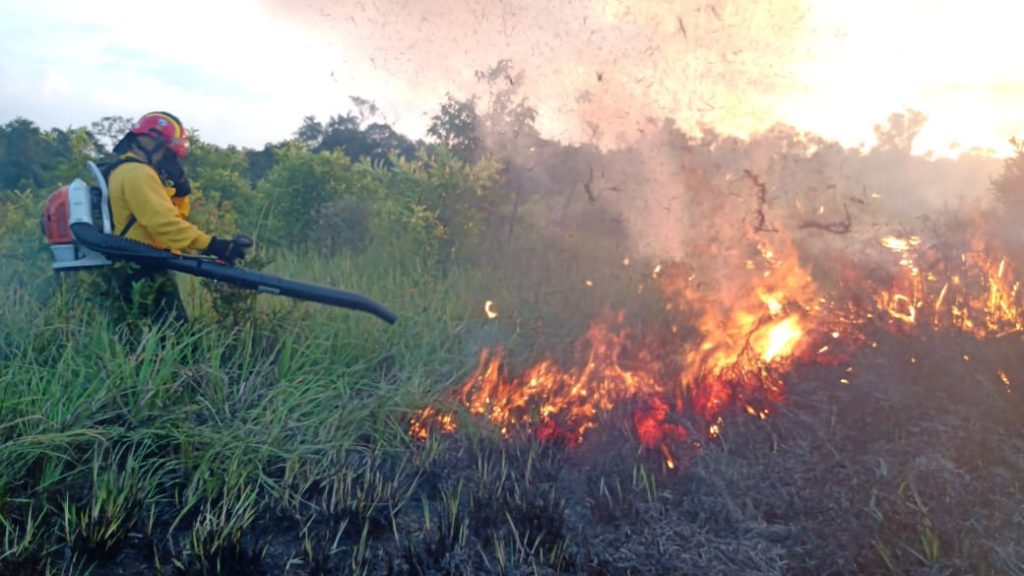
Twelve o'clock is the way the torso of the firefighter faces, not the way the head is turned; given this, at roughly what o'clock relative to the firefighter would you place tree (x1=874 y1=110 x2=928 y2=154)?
The tree is roughly at 11 o'clock from the firefighter.

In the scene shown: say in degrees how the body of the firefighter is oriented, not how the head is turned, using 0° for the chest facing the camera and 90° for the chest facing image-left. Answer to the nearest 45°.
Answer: approximately 270°

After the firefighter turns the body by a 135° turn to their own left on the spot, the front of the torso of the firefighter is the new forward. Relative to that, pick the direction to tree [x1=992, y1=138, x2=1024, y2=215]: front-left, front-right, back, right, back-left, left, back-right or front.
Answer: back-right

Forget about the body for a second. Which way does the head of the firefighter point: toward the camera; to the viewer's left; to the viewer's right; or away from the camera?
to the viewer's right

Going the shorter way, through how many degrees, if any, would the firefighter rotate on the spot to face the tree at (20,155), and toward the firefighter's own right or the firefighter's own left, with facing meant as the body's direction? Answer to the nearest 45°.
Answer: approximately 90° to the firefighter's own left

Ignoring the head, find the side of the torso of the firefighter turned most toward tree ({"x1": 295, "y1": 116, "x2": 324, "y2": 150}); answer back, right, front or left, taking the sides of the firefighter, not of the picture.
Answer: left

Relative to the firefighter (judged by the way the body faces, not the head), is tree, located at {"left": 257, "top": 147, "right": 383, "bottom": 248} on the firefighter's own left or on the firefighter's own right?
on the firefighter's own left
